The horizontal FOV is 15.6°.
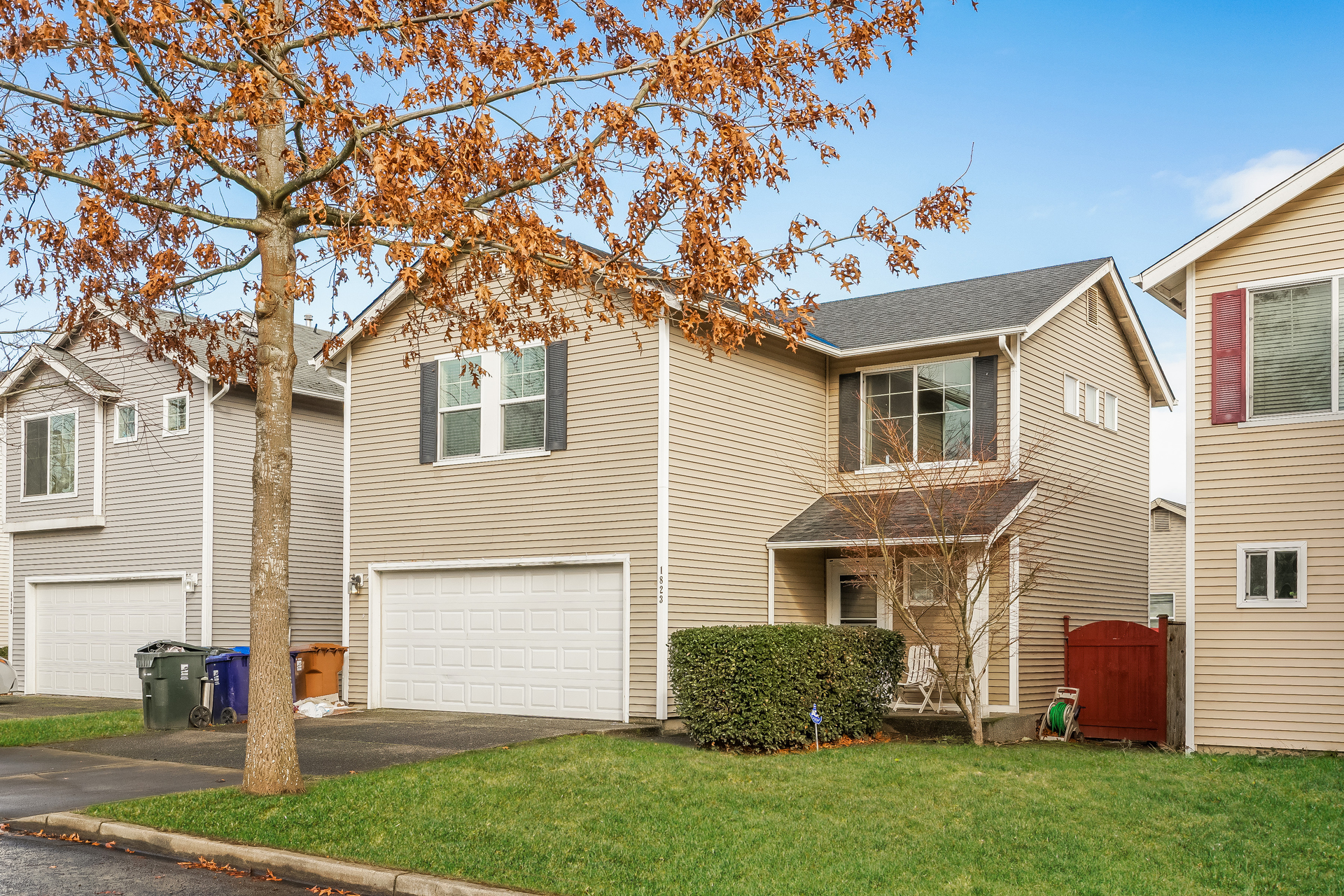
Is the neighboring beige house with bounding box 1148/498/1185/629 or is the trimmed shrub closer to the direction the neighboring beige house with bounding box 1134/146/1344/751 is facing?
the trimmed shrub

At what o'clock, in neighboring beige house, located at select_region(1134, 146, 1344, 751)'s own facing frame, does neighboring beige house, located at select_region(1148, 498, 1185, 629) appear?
neighboring beige house, located at select_region(1148, 498, 1185, 629) is roughly at 6 o'clock from neighboring beige house, located at select_region(1134, 146, 1344, 751).

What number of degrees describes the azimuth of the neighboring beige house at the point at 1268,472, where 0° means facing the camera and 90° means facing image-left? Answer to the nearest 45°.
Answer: approximately 0°

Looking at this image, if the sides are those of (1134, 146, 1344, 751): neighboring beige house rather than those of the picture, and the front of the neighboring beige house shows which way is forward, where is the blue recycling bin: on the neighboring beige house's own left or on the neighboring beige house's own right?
on the neighboring beige house's own right

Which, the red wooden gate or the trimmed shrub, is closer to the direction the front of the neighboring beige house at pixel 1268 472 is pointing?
the trimmed shrub

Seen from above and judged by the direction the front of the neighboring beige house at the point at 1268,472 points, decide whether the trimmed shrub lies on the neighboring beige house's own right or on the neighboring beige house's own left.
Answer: on the neighboring beige house's own right
